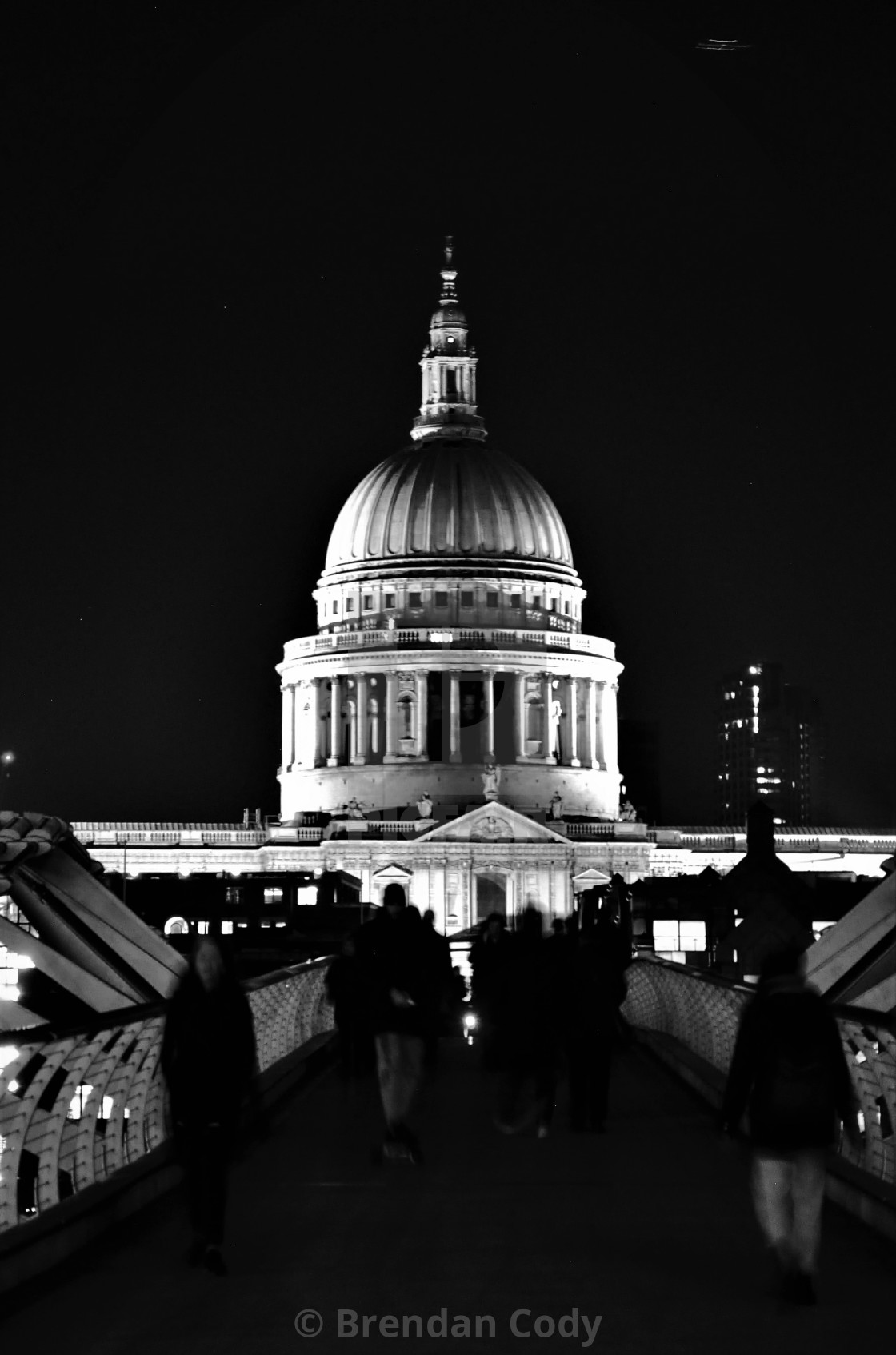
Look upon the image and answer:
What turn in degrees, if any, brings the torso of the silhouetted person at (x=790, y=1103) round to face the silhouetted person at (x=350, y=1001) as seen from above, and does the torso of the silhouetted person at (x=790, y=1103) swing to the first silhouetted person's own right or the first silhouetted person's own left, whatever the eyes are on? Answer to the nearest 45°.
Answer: approximately 45° to the first silhouetted person's own left

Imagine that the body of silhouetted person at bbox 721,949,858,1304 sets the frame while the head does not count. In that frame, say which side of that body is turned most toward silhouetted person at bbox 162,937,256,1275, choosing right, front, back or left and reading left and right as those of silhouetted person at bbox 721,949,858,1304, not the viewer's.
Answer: left

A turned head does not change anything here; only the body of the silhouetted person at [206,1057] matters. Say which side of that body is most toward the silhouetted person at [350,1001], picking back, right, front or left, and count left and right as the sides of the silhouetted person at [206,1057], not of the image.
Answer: back

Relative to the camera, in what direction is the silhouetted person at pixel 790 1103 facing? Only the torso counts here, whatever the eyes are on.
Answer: away from the camera

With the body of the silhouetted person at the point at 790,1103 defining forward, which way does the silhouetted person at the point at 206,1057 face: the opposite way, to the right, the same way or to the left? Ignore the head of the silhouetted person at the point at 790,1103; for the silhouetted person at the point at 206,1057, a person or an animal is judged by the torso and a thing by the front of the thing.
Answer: the opposite way

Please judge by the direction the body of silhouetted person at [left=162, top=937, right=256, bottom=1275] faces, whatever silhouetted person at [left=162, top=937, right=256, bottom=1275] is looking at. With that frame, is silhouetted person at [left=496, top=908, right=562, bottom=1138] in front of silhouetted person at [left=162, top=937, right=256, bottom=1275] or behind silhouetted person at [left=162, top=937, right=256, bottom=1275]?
behind

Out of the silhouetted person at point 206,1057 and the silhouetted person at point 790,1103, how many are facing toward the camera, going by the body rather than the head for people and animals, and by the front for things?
1

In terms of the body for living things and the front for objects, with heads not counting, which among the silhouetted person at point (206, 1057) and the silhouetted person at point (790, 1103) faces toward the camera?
the silhouetted person at point (206, 1057)

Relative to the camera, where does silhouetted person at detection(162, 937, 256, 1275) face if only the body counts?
toward the camera
